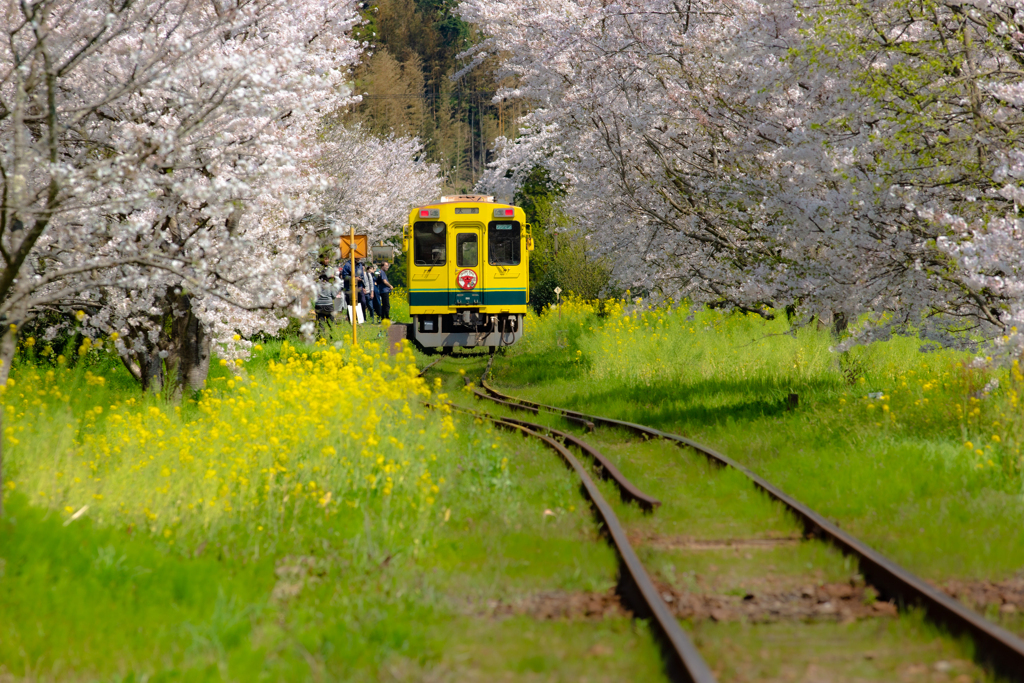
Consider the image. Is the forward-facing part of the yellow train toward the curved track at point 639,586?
yes

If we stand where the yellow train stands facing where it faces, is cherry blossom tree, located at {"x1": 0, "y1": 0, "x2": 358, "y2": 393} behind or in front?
in front

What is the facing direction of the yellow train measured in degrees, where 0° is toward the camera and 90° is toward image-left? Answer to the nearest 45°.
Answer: approximately 0°

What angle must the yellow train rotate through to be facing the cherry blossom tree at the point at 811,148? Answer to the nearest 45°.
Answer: approximately 45° to its left
